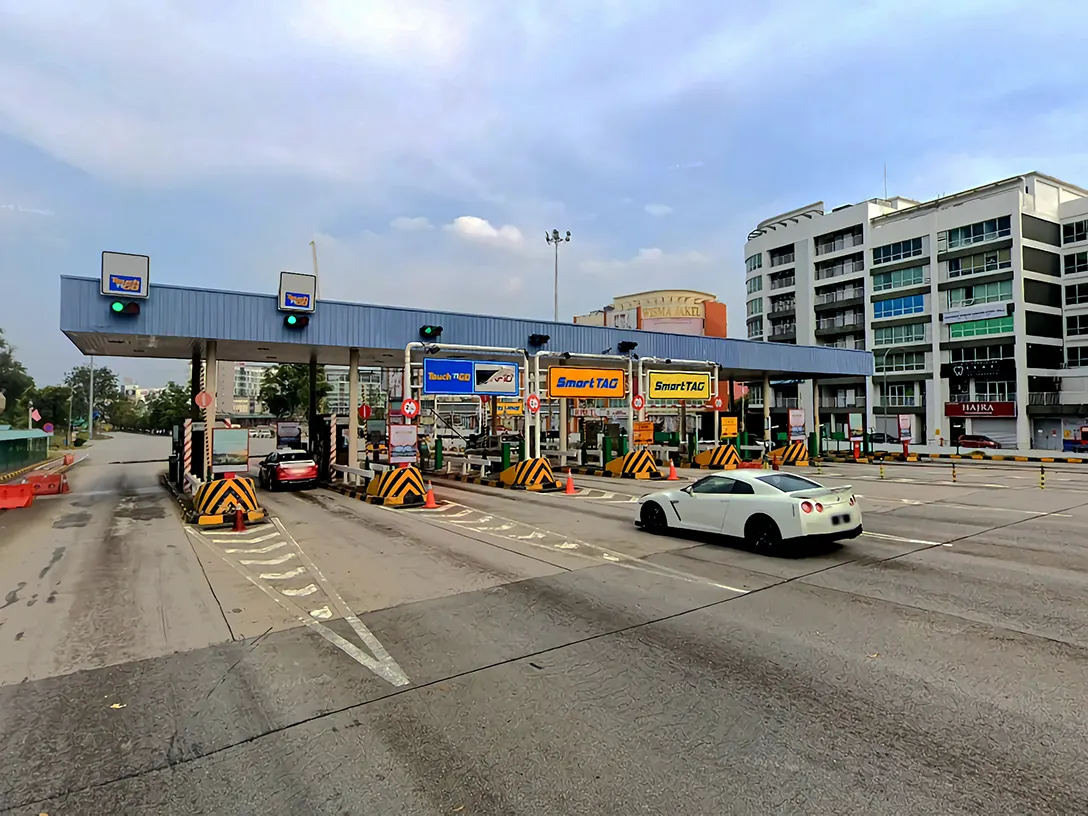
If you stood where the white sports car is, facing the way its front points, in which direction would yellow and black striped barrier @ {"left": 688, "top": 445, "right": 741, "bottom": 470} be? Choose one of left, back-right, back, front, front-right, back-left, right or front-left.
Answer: front-right

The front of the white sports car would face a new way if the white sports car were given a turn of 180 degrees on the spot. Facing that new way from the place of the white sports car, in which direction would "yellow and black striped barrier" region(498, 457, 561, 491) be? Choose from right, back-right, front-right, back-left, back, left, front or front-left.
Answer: back

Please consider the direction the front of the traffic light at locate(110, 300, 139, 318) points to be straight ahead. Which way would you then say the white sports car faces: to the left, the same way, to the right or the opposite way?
the opposite way

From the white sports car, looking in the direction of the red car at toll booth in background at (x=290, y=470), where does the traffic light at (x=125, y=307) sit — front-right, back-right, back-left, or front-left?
front-left

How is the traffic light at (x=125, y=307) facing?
toward the camera

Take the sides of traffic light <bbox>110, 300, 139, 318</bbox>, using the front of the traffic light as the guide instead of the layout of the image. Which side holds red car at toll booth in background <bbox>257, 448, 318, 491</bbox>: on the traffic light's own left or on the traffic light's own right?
on the traffic light's own left

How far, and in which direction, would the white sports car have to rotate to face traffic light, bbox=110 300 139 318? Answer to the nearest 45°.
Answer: approximately 45° to its left

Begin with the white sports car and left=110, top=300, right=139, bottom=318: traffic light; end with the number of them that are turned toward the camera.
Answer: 1

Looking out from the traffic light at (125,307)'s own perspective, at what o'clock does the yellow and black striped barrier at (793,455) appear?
The yellow and black striped barrier is roughly at 9 o'clock from the traffic light.

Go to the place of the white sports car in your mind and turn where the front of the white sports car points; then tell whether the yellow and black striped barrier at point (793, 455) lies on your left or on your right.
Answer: on your right

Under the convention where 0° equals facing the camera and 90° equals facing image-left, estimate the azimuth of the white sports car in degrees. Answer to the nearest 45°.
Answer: approximately 135°
